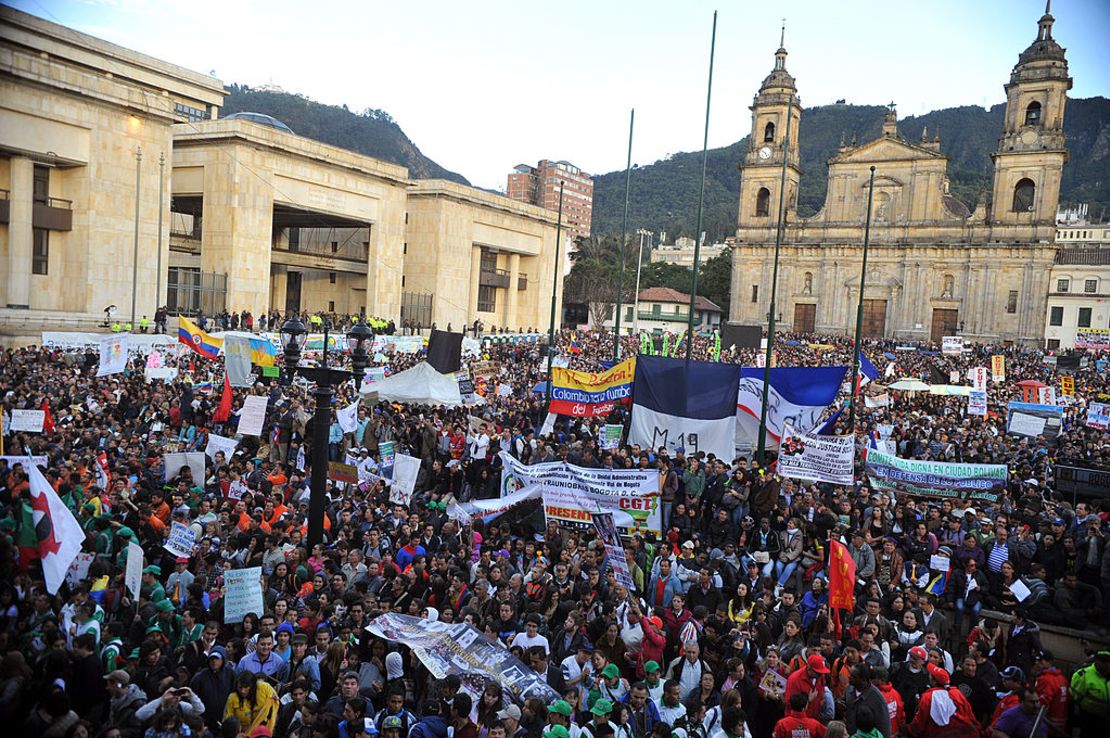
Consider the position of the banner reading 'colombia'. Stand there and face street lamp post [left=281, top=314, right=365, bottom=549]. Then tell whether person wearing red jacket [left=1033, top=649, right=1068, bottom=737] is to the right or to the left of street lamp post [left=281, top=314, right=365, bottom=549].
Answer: left

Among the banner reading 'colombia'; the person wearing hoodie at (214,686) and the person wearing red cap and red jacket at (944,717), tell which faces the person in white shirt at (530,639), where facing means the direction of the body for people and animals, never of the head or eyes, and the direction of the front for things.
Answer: the banner reading 'colombia'

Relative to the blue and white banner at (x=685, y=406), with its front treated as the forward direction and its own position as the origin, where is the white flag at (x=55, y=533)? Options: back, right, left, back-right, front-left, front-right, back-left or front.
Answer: front-right

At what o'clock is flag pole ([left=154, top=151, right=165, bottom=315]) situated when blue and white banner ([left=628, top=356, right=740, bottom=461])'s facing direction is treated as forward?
The flag pole is roughly at 4 o'clock from the blue and white banner.

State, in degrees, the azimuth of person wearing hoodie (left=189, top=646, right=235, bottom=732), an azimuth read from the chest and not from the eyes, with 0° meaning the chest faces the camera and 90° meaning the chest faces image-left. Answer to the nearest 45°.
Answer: approximately 45°

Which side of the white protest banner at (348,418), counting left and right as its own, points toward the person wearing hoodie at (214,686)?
front

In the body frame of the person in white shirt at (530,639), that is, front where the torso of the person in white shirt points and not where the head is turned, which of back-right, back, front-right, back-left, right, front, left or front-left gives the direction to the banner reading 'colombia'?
back

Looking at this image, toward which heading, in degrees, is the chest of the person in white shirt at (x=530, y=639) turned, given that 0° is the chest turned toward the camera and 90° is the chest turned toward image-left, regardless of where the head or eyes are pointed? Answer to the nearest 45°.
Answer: approximately 0°

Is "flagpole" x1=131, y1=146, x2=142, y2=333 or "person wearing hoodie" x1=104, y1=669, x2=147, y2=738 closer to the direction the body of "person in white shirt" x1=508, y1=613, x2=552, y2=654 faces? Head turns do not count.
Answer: the person wearing hoodie
